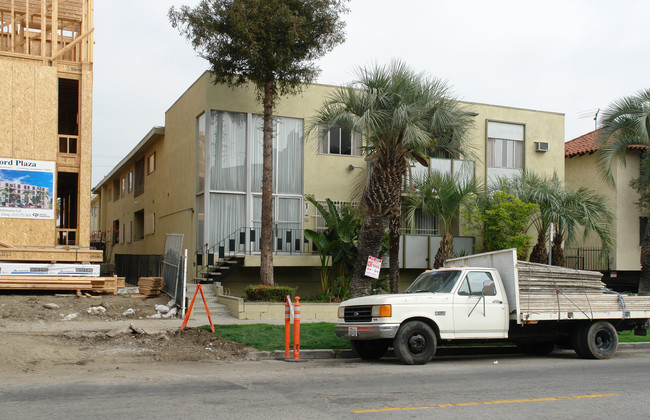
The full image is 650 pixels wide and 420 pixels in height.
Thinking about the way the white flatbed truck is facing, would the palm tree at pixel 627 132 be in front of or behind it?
behind

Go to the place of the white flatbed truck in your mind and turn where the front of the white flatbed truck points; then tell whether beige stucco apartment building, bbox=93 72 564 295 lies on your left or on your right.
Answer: on your right

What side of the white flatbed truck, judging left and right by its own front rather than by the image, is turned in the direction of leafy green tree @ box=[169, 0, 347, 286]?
right

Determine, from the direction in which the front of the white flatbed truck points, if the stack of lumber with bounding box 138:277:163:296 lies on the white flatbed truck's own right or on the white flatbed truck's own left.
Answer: on the white flatbed truck's own right

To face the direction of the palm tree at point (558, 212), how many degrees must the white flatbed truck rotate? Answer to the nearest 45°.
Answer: approximately 135° to its right

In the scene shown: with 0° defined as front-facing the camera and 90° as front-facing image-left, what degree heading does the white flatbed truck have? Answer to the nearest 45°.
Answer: approximately 45°

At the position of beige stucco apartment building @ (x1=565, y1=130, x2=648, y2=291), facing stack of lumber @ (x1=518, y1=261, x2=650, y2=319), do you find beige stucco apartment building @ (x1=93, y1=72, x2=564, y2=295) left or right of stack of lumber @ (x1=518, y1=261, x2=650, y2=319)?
right

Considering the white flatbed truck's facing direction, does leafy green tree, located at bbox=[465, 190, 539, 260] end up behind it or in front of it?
behind

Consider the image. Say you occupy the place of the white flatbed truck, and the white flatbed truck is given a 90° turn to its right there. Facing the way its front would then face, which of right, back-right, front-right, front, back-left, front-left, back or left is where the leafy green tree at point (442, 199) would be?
front-right
